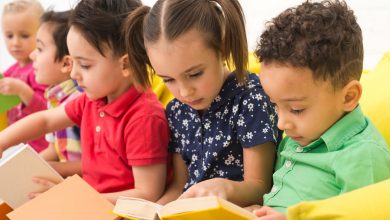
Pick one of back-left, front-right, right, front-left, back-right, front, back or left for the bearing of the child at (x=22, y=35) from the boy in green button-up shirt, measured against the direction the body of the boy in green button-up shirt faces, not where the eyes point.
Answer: right

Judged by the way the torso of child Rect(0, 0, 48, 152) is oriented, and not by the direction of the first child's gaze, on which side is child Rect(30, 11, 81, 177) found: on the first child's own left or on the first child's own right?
on the first child's own left

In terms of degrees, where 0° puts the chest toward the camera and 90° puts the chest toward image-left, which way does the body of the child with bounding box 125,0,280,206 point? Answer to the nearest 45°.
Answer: approximately 45°

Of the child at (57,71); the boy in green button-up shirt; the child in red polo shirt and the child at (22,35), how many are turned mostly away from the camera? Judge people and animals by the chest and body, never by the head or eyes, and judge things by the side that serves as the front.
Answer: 0

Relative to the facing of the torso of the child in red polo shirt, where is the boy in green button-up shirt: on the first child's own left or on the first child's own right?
on the first child's own left
